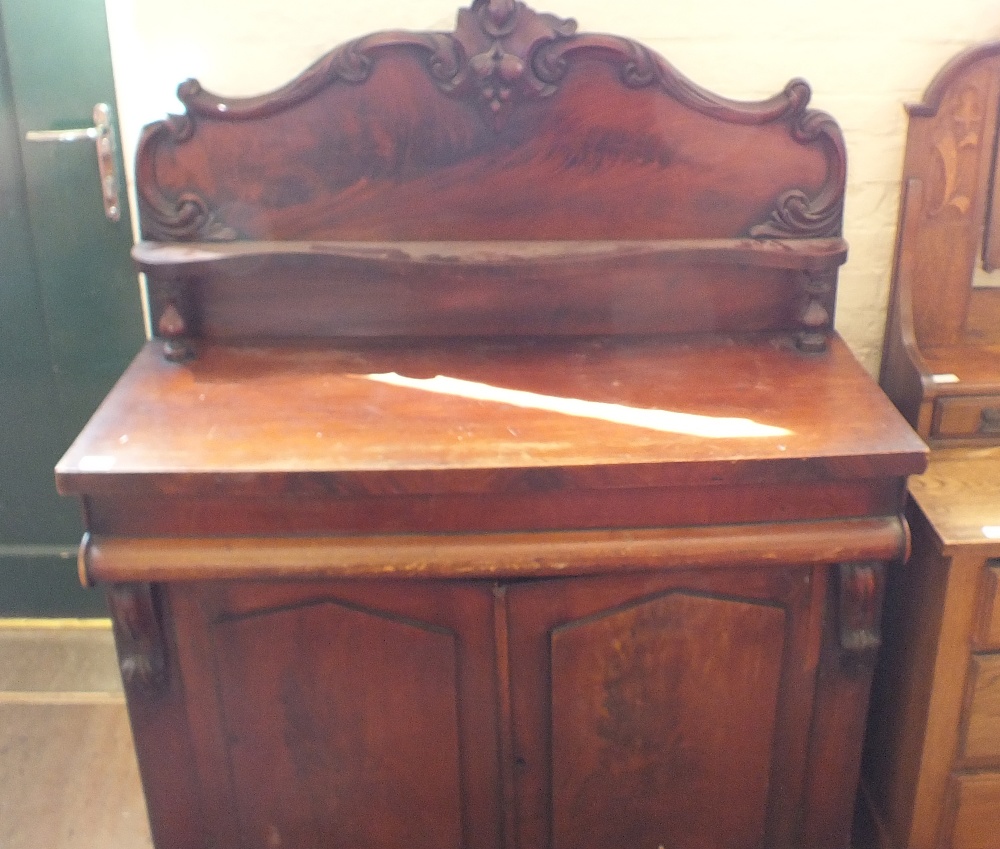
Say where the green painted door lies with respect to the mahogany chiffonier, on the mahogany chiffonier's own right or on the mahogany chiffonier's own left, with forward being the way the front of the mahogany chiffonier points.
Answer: on the mahogany chiffonier's own right

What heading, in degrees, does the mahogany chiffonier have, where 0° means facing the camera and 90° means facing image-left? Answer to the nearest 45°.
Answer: approximately 0°

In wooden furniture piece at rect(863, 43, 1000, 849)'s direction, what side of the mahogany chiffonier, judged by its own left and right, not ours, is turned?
left
